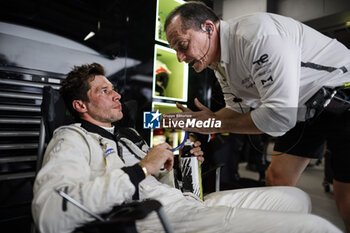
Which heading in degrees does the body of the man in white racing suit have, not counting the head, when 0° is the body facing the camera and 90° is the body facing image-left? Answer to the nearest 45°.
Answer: approximately 270°
